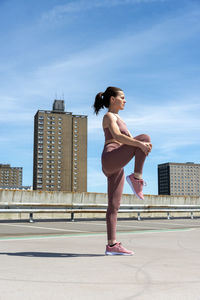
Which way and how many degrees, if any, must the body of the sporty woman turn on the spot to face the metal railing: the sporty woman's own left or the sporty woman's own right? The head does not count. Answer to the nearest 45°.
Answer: approximately 90° to the sporty woman's own left

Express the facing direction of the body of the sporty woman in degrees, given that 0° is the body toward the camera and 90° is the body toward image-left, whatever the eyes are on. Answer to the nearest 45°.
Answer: approximately 270°

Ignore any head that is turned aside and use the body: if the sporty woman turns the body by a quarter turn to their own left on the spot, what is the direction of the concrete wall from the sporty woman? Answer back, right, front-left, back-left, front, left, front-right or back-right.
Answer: front

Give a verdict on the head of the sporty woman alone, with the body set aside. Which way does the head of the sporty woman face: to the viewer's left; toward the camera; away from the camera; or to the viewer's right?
to the viewer's right
